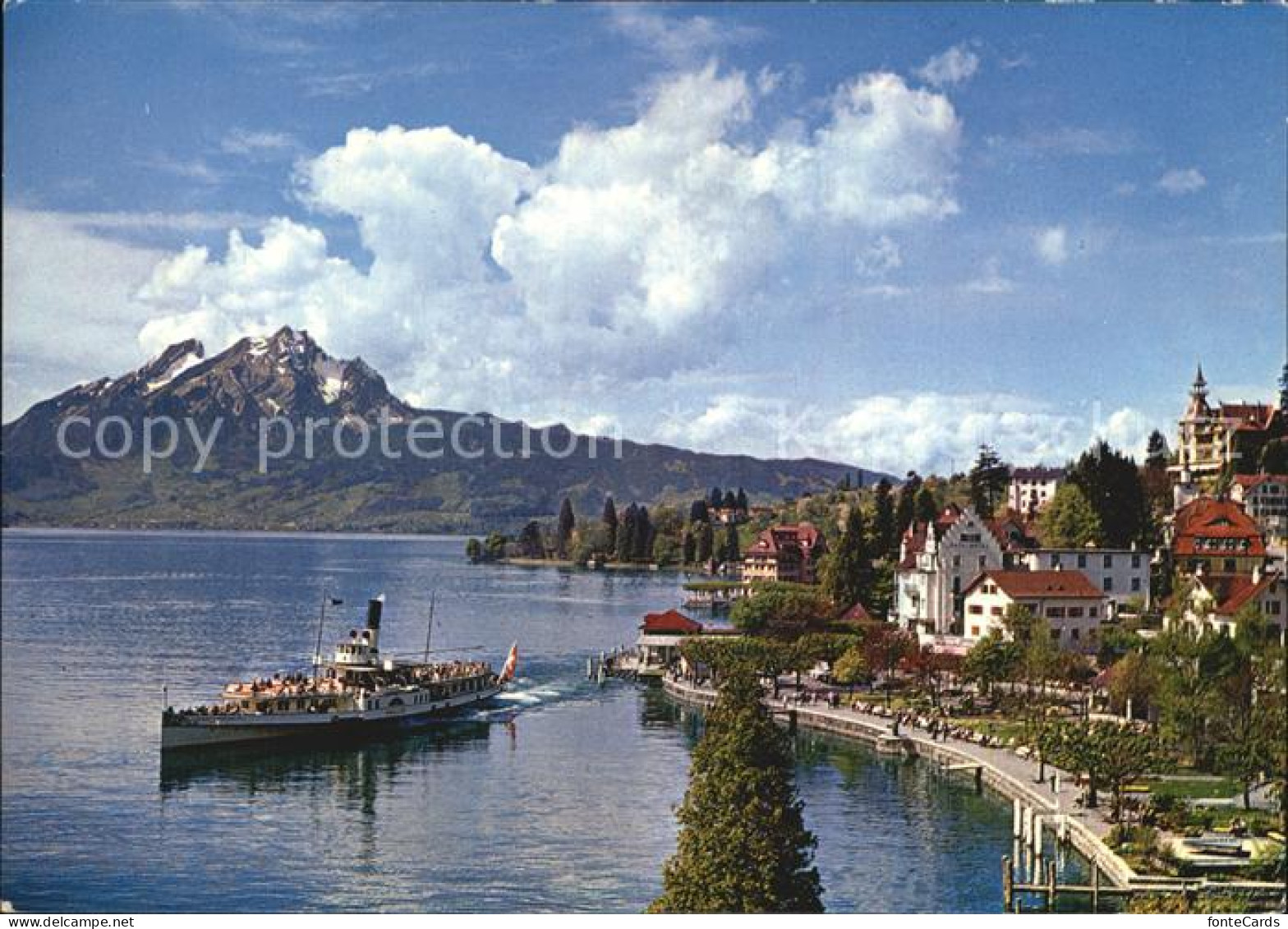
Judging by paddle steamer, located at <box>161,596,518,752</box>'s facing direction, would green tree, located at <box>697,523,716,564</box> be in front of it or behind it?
behind

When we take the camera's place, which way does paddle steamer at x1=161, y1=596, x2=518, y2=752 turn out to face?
facing the viewer and to the left of the viewer

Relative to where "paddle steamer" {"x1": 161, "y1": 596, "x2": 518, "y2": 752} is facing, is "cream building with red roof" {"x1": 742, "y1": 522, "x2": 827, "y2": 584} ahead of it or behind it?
behind
